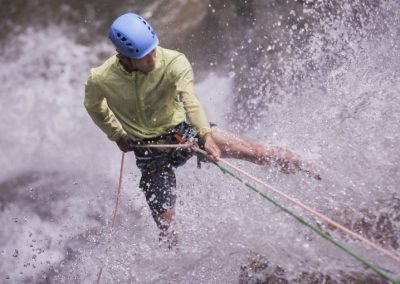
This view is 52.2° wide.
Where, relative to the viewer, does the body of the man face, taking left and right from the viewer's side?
facing the viewer and to the right of the viewer
